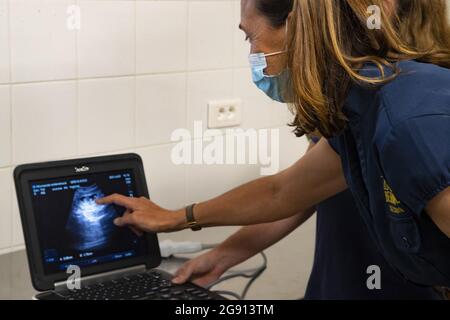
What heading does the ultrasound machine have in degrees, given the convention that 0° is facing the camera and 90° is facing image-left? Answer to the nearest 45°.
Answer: approximately 315°

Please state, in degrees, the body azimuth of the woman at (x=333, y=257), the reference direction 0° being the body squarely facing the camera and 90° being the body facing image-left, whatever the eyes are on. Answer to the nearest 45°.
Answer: approximately 90°

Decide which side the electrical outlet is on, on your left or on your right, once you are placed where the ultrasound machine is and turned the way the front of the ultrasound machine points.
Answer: on your left

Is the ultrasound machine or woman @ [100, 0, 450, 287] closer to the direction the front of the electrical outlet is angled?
the woman

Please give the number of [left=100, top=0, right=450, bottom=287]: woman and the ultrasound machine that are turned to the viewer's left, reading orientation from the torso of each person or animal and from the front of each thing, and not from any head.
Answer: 1
